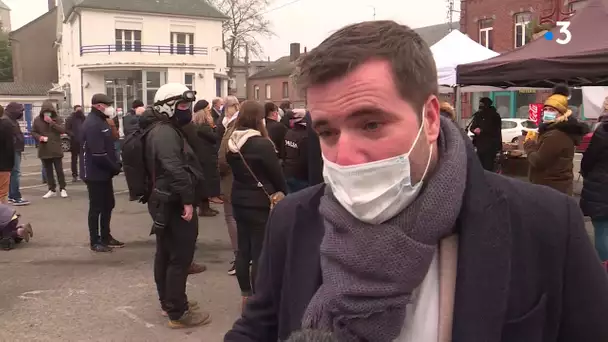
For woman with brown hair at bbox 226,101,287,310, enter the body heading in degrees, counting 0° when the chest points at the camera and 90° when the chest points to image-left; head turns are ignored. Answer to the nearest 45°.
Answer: approximately 225°

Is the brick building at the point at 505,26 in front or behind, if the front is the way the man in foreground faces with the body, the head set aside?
behind

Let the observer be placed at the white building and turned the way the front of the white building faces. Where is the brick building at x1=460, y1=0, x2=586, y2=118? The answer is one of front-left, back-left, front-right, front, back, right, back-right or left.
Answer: front-left

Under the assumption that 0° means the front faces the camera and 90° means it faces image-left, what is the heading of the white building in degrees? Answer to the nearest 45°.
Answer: approximately 0°

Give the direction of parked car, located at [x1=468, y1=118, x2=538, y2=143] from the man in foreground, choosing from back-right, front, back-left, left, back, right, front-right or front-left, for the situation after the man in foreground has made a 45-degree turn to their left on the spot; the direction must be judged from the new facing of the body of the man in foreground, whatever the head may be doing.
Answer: back

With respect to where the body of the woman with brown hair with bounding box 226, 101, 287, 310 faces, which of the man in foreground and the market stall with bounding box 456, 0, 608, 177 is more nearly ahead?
the market stall

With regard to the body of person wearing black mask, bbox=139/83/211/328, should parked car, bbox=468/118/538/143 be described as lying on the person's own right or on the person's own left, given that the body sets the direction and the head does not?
on the person's own left

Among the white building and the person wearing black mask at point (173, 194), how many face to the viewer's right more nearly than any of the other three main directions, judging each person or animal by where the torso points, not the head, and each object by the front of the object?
1

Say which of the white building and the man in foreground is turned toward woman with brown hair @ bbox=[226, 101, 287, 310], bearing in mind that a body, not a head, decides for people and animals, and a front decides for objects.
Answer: the white building

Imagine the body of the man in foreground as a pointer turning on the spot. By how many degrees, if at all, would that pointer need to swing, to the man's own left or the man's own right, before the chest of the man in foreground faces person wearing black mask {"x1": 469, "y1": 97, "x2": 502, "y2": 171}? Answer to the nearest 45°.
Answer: approximately 135° to the man's own right

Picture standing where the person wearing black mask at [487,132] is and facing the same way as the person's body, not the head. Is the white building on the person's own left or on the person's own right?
on the person's own right

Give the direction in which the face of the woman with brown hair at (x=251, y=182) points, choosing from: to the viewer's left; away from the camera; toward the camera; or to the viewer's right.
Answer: away from the camera

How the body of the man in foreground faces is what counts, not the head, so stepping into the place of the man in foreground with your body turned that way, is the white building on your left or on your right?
on your right

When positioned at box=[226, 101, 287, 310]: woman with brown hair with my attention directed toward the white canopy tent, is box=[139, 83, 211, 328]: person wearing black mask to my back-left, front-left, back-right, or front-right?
back-left

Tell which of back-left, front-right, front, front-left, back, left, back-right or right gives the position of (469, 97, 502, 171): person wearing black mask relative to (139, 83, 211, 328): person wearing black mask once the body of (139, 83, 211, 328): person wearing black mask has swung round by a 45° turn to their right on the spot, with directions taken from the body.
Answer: left

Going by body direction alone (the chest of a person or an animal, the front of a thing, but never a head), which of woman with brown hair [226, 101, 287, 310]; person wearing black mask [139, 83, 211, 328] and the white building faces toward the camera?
the white building

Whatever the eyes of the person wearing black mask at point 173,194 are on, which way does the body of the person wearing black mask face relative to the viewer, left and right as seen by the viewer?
facing to the right of the viewer

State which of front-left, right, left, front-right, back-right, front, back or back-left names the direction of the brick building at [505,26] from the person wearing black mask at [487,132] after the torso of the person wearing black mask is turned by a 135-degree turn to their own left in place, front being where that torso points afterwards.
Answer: left
